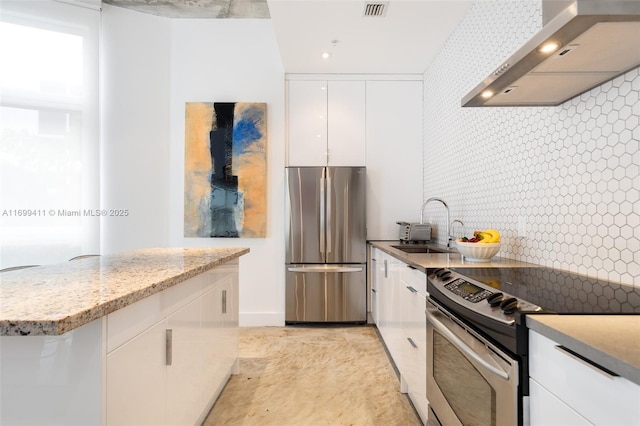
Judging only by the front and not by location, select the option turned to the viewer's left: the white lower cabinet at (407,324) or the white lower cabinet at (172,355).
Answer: the white lower cabinet at (407,324)

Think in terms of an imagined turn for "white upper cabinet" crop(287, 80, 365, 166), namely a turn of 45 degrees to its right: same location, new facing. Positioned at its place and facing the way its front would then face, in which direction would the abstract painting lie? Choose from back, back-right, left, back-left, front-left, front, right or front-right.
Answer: front-right

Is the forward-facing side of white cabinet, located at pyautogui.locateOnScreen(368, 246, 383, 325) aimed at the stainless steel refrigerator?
yes

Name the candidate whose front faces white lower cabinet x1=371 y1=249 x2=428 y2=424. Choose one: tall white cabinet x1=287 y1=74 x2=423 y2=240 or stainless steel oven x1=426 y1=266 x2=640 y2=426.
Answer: the tall white cabinet

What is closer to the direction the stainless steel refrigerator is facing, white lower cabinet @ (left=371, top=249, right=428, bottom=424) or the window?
the white lower cabinet

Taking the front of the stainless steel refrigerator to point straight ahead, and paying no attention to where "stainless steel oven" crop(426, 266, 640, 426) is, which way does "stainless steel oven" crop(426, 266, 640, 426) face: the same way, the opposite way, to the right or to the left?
to the right

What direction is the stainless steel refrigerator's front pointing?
toward the camera

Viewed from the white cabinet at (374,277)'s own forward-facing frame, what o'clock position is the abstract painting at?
The abstract painting is roughly at 12 o'clock from the white cabinet.

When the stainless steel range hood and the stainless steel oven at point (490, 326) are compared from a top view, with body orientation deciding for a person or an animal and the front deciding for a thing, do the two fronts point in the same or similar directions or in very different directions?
same or similar directions

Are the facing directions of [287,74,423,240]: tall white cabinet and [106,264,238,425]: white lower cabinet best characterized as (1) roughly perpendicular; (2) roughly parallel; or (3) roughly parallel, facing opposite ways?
roughly perpendicular

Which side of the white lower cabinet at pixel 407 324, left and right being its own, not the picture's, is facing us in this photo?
left

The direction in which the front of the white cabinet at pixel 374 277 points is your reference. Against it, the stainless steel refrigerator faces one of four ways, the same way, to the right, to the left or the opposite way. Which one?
to the left

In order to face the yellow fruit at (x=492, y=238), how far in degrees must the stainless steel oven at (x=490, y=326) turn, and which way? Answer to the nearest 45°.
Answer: approximately 135° to its right

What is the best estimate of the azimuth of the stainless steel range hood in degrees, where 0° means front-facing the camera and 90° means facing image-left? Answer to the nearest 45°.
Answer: approximately 45°

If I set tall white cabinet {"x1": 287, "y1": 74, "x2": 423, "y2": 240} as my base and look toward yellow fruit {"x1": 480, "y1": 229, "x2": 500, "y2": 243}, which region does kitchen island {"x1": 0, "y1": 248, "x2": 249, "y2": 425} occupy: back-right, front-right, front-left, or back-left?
front-right

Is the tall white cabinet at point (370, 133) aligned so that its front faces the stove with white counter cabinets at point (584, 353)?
yes

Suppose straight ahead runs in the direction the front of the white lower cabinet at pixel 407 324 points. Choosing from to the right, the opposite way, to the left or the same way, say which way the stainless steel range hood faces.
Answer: the same way
